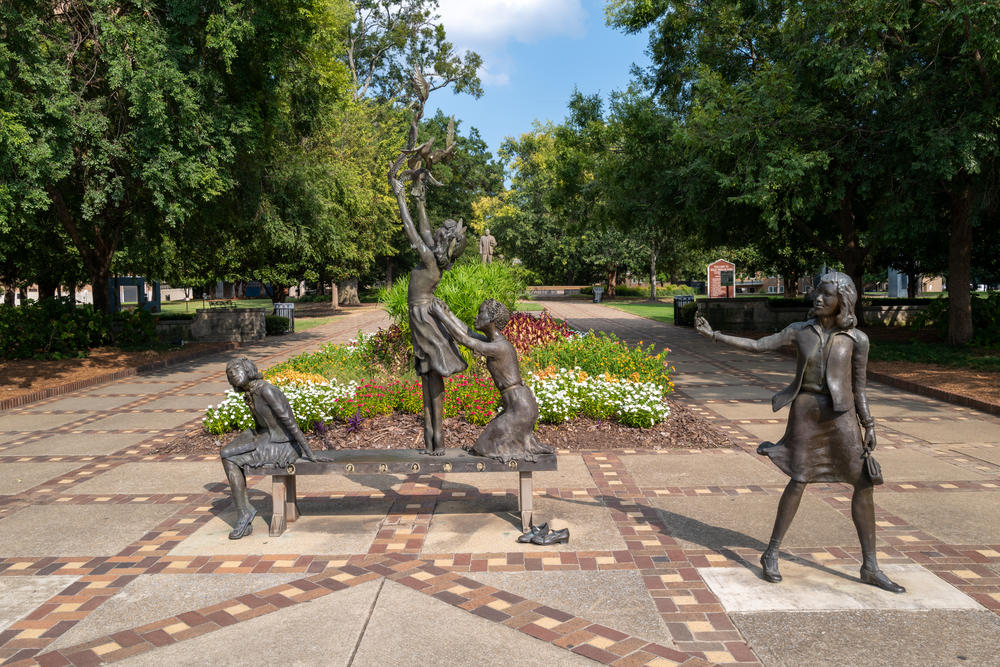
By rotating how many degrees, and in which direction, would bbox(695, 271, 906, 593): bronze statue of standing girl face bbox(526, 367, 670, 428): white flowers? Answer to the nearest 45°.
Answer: approximately 135° to its right

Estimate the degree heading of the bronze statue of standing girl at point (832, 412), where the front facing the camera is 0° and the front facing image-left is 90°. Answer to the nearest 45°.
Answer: approximately 0°

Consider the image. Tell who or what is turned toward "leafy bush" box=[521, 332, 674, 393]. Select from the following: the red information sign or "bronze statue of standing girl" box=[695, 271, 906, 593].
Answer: the red information sign

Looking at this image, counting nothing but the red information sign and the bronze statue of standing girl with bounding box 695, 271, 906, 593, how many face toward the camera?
2

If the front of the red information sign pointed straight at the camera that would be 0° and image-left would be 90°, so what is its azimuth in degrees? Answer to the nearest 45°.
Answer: approximately 0°

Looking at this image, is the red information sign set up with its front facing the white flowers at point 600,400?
yes

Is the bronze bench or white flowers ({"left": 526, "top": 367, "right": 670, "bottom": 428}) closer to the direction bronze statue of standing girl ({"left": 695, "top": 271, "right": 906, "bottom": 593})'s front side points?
the bronze bench

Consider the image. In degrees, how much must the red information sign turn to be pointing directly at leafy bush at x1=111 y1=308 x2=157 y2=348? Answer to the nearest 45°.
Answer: approximately 45° to its right

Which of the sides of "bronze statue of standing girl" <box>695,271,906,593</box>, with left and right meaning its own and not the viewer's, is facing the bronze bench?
right

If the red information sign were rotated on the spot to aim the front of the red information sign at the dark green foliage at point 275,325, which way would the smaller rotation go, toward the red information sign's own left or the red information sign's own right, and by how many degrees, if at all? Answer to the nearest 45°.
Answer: approximately 45° to the red information sign's own right

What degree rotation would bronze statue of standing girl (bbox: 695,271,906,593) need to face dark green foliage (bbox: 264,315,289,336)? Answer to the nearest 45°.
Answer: approximately 135° to its right

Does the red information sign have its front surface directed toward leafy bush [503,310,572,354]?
yes

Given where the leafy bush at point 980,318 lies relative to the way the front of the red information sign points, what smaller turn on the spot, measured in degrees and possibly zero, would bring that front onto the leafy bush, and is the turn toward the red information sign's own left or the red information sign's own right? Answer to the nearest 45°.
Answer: approximately 45° to the red information sign's own left
